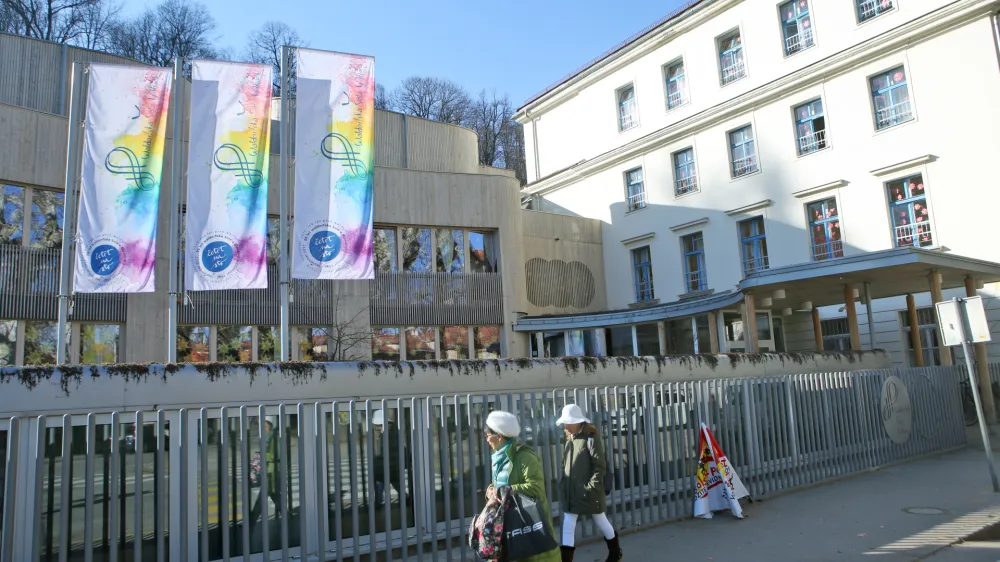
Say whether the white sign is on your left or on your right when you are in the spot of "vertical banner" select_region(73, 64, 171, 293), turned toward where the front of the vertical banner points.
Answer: on your left

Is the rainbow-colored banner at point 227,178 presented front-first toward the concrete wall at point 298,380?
yes

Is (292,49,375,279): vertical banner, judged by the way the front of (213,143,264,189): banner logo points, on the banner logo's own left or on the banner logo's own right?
on the banner logo's own left

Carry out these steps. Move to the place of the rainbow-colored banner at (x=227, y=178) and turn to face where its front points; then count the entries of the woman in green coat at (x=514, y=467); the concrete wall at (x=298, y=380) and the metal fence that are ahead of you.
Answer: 3

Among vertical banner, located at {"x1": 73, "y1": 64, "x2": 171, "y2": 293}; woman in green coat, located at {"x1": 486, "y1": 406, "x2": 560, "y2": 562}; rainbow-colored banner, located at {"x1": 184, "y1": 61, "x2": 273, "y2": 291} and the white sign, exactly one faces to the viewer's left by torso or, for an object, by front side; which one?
the woman in green coat

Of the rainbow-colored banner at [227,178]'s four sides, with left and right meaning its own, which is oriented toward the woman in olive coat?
front

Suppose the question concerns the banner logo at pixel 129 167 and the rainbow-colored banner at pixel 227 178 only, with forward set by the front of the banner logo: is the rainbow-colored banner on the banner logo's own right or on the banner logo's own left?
on the banner logo's own left
